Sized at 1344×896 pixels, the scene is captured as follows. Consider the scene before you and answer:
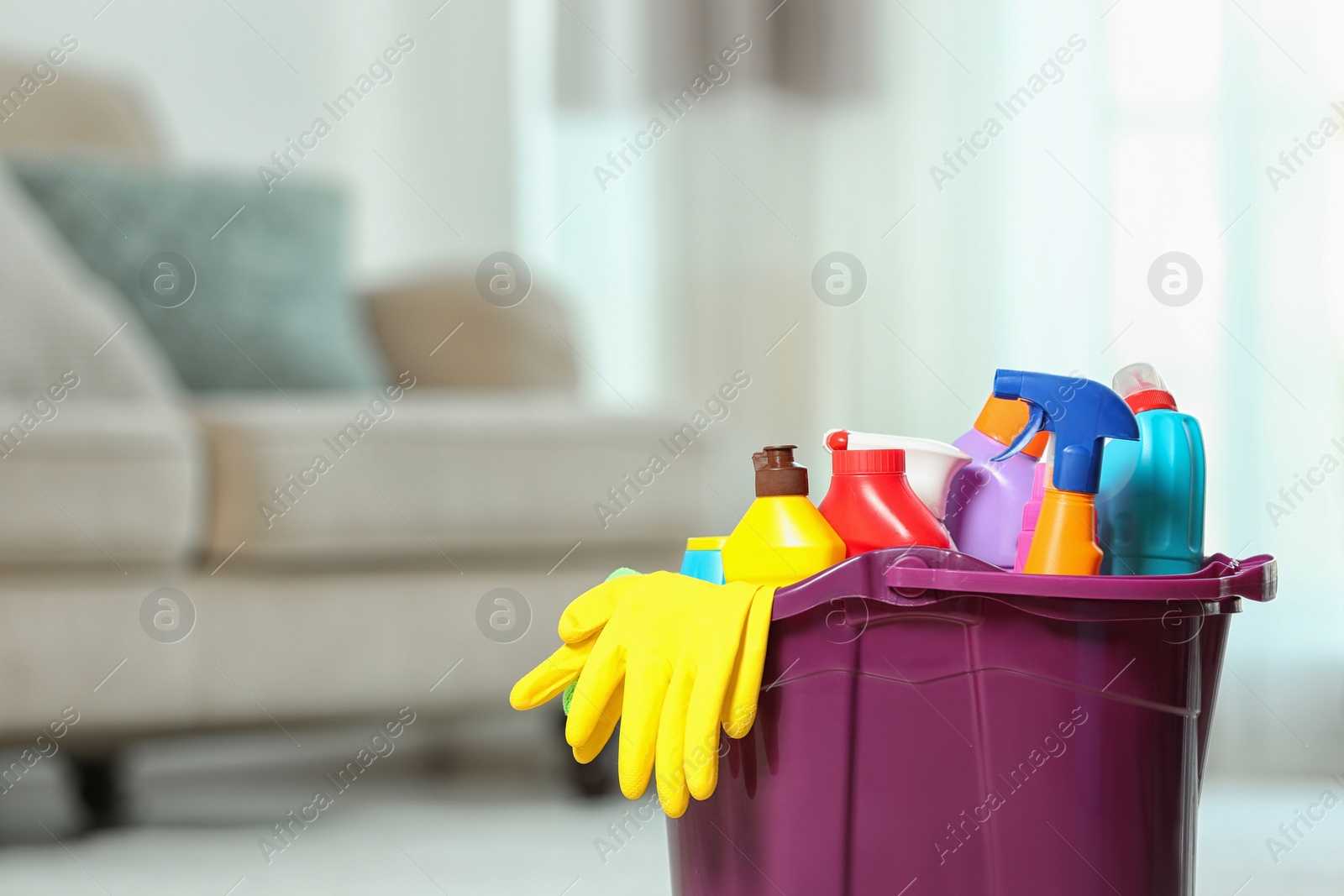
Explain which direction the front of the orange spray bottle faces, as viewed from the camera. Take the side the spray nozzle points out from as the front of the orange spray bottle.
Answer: facing to the left of the viewer

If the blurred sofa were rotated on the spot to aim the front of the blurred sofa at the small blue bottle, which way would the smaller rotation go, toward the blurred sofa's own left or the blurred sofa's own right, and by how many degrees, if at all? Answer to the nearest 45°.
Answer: approximately 45° to the blurred sofa's own left

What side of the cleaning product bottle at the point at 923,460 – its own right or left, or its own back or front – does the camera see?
left

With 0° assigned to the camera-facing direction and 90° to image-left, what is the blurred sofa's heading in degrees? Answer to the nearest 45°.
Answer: approximately 0°

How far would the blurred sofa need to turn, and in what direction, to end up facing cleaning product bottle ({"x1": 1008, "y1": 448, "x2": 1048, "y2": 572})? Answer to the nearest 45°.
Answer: approximately 45° to its left

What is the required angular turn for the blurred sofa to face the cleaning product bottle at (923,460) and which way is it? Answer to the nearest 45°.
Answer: approximately 45° to its left

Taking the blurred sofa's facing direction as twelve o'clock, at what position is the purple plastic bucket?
The purple plastic bucket is roughly at 11 o'clock from the blurred sofa.
